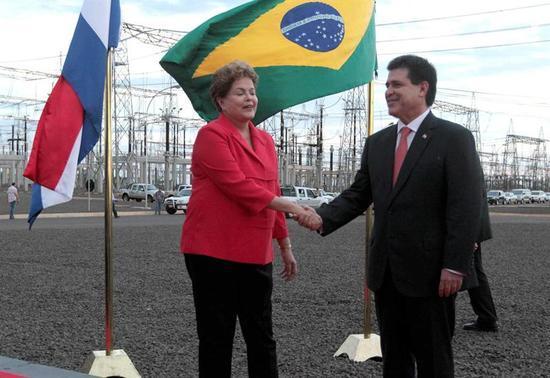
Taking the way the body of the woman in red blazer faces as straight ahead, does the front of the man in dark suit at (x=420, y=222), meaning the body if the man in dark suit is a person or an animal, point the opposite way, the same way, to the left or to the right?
to the right

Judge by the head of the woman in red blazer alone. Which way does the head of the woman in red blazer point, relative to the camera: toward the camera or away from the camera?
toward the camera

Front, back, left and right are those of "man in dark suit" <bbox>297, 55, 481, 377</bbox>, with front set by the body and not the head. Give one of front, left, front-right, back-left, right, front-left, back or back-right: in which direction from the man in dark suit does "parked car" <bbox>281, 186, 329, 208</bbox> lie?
back-right

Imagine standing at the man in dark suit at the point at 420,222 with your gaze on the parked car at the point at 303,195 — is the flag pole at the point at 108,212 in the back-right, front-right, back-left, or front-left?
front-left

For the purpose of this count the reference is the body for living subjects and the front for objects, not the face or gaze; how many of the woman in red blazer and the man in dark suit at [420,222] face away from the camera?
0

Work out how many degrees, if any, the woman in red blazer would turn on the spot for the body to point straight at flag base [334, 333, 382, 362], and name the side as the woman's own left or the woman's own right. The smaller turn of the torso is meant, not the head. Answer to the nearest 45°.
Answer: approximately 90° to the woman's own left

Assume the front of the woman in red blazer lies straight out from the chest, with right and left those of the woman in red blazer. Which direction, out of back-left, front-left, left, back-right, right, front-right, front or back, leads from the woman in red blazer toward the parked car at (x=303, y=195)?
back-left

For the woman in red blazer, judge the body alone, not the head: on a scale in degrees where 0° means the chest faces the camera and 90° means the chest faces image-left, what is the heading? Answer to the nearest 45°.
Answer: approximately 315°

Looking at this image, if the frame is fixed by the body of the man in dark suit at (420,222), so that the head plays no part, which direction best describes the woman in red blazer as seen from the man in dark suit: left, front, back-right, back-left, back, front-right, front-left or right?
front-right

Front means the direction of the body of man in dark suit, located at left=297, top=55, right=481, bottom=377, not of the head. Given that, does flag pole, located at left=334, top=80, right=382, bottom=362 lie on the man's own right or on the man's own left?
on the man's own right

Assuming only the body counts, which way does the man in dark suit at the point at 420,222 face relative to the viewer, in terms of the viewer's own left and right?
facing the viewer and to the left of the viewer

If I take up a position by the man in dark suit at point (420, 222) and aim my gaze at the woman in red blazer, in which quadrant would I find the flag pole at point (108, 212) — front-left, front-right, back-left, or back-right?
front-right
